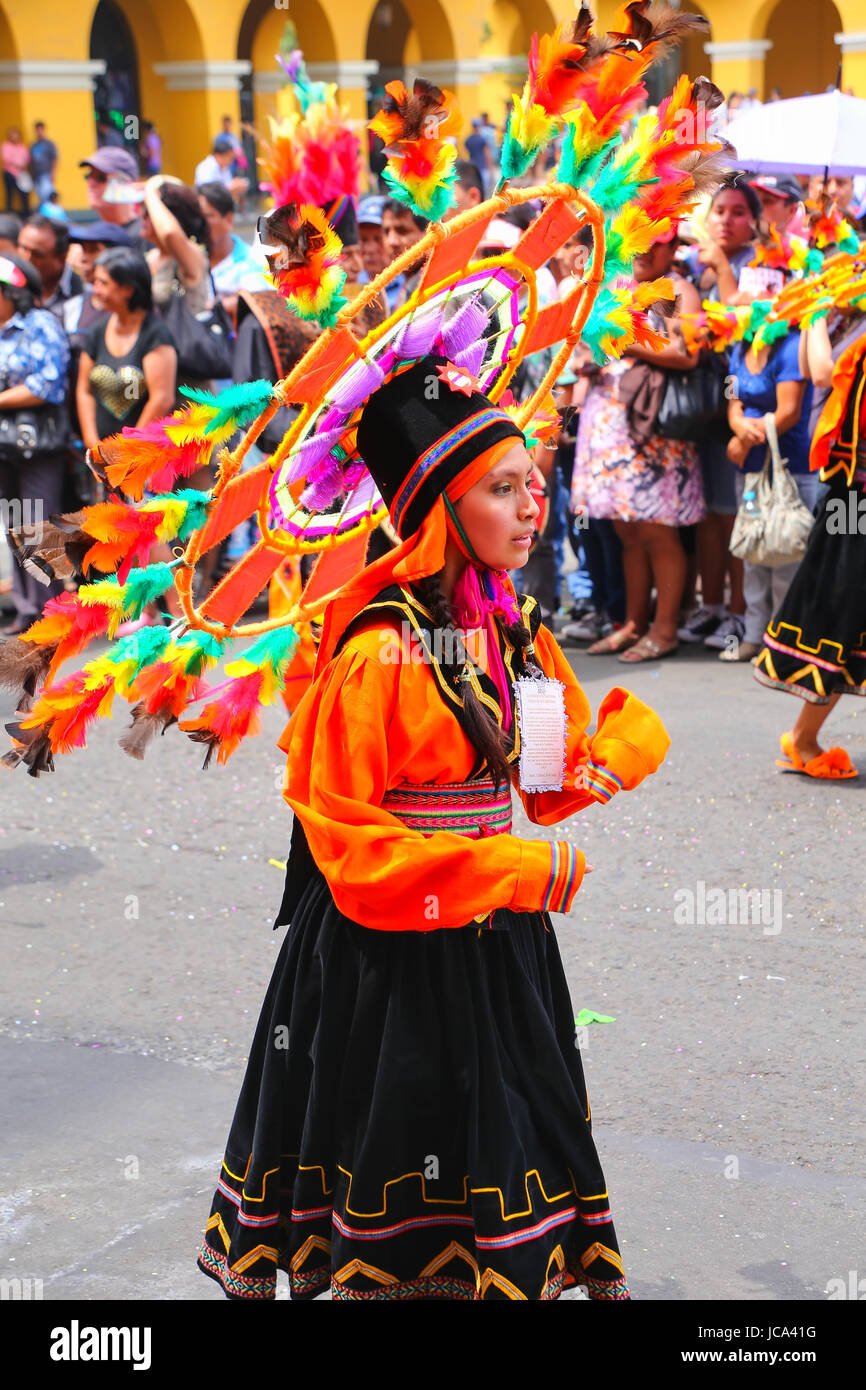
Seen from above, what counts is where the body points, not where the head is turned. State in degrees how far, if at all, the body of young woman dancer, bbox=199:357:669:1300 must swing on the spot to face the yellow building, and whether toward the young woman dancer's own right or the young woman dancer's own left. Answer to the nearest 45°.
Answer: approximately 135° to the young woman dancer's own left

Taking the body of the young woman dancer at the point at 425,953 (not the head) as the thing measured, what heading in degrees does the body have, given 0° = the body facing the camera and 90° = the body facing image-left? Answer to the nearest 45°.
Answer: approximately 315°
